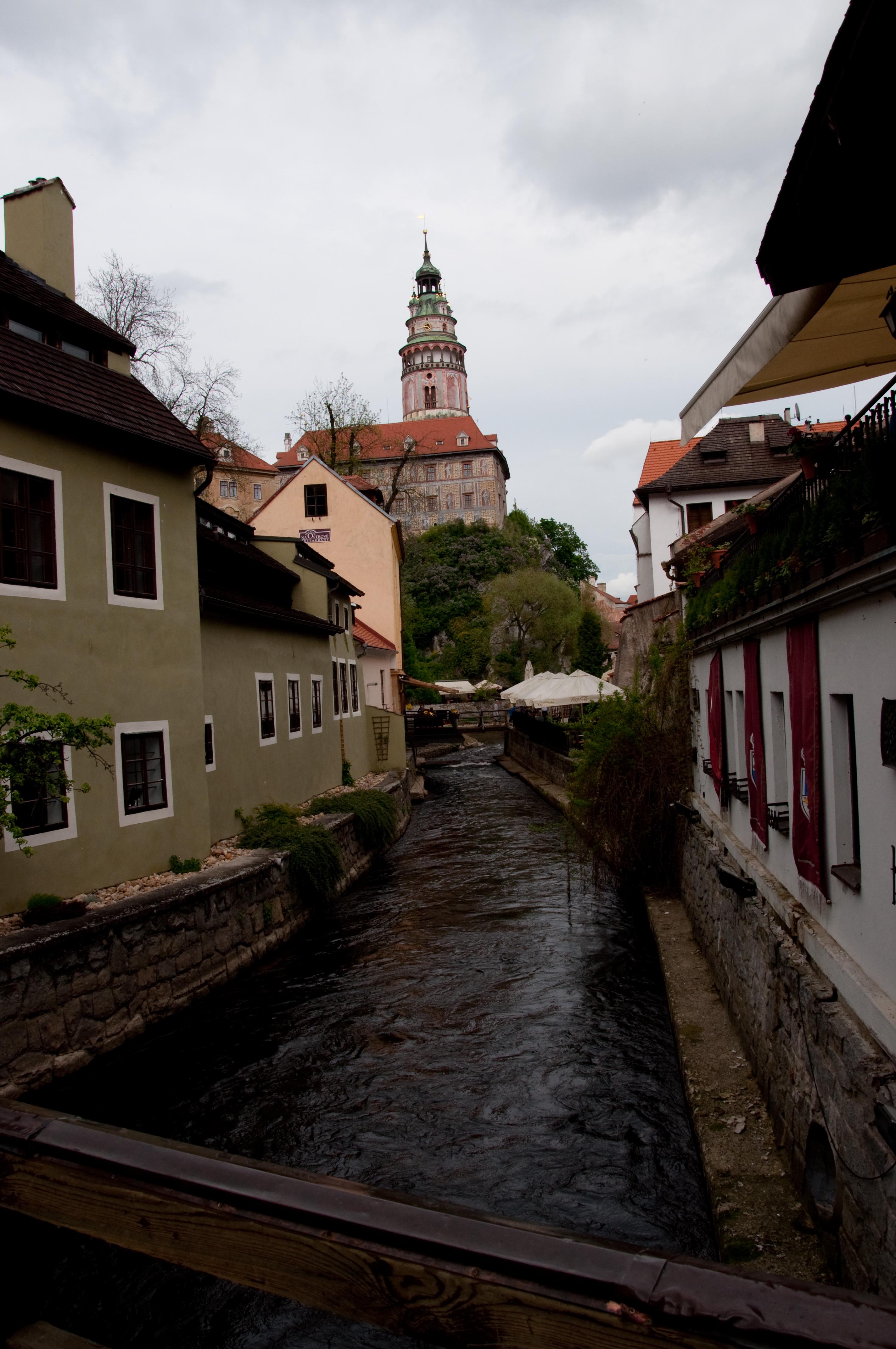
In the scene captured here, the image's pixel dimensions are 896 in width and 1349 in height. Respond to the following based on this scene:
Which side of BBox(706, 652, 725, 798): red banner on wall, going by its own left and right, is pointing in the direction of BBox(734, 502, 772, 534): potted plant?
left

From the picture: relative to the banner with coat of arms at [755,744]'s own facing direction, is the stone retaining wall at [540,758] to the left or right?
on its right

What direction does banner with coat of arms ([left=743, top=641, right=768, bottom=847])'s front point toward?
to the viewer's left

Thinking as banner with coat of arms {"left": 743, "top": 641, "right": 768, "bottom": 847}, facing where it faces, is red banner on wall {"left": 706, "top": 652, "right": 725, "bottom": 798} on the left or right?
on its right

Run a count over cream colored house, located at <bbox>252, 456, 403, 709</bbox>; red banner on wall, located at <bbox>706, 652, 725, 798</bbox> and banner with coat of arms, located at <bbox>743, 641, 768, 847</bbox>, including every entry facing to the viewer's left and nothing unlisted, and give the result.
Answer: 2

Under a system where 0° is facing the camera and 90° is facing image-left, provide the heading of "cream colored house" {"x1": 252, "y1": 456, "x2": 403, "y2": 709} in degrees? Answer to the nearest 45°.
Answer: approximately 0°

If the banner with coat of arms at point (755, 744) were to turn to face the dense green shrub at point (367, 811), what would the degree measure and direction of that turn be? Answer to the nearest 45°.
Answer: approximately 45° to its right

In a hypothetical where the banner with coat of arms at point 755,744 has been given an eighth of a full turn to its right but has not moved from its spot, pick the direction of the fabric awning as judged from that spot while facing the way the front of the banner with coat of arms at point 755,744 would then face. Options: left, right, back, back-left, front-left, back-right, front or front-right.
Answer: back-left

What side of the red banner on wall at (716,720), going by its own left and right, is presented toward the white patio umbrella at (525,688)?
right

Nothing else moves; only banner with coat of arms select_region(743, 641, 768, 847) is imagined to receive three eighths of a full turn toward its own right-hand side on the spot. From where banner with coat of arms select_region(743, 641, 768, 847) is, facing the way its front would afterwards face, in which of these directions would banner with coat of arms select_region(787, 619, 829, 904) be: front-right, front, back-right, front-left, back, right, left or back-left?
back-right

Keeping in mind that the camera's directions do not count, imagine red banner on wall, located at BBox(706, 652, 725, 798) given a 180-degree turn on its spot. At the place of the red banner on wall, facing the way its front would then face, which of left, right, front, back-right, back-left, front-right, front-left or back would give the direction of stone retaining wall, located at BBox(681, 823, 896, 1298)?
right

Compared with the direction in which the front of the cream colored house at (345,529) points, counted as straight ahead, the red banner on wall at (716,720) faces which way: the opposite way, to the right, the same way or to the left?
to the right

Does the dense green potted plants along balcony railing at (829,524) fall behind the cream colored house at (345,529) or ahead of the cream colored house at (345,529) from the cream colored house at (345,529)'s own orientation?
ahead

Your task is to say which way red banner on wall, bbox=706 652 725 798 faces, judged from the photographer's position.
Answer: facing to the left of the viewer
